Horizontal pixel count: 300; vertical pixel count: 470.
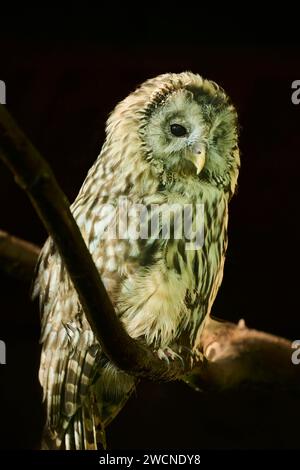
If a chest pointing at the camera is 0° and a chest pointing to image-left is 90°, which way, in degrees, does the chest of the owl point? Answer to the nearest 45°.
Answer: approximately 315°
